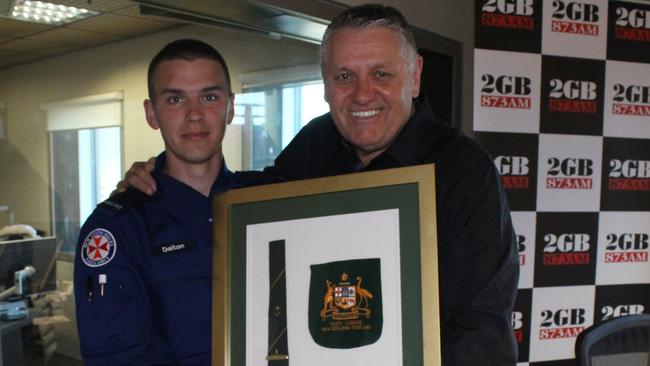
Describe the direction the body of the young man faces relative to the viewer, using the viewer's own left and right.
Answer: facing the viewer and to the right of the viewer

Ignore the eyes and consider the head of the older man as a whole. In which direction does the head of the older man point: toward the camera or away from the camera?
toward the camera

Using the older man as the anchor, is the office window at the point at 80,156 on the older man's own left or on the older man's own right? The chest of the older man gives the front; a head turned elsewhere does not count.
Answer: on the older man's own right

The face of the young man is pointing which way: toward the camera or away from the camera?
toward the camera

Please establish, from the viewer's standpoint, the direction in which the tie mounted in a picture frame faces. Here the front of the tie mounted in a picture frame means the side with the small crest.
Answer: facing the viewer

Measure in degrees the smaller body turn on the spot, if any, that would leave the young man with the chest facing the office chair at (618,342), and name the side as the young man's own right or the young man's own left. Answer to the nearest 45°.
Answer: approximately 45° to the young man's own left

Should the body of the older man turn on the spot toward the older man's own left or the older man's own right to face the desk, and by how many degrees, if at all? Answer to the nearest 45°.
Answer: approximately 90° to the older man's own right

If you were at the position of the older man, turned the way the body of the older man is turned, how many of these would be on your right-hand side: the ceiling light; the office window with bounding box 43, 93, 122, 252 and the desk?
3
